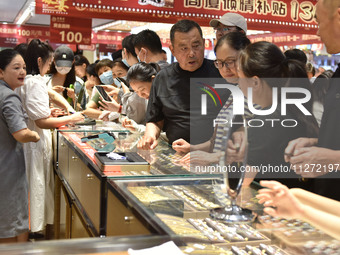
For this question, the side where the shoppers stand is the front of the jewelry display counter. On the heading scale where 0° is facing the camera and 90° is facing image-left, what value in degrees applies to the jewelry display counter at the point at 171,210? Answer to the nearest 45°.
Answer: approximately 225°

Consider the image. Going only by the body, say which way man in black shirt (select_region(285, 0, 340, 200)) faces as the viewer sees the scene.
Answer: to the viewer's left

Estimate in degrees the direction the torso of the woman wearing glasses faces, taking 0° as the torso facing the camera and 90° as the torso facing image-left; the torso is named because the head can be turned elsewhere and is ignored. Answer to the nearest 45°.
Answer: approximately 45°

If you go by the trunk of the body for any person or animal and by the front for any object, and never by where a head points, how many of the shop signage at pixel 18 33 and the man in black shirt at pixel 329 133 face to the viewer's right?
0

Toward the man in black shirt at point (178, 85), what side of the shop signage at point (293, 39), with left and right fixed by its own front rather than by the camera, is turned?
front

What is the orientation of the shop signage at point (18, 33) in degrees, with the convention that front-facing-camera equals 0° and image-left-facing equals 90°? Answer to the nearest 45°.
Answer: approximately 0°

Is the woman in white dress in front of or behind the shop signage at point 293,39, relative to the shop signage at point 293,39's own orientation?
in front

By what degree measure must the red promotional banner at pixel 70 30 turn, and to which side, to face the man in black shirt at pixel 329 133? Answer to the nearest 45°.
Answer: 0° — it already faces them
